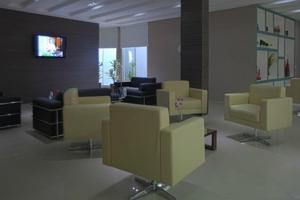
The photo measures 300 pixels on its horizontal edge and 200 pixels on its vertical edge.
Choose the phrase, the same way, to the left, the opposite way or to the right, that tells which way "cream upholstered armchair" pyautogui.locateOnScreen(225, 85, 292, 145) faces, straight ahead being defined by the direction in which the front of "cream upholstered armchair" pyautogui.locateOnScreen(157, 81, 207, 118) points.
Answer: to the right

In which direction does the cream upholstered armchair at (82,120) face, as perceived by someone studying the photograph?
facing to the right of the viewer

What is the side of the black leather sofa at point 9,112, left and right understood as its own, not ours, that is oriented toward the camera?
right

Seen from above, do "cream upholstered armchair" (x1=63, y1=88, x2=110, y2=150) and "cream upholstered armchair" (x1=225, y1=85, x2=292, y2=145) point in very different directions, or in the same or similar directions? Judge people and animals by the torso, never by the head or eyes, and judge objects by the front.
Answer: very different directions

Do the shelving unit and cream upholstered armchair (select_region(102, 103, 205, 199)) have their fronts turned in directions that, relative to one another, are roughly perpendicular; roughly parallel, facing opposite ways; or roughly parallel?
roughly perpendicular

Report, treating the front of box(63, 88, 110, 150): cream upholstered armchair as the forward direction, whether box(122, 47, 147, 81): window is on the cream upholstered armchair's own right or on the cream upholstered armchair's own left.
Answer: on the cream upholstered armchair's own left

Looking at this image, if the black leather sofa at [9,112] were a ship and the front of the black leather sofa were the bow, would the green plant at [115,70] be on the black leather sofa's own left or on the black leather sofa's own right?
on the black leather sofa's own left

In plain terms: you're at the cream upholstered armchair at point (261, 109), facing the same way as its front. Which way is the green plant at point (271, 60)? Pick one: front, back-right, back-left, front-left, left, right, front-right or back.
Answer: back-right

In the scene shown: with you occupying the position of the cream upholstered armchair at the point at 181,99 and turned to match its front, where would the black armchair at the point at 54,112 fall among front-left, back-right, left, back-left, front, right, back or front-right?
right

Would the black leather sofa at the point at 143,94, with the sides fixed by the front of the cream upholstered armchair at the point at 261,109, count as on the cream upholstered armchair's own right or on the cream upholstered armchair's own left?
on the cream upholstered armchair's own right

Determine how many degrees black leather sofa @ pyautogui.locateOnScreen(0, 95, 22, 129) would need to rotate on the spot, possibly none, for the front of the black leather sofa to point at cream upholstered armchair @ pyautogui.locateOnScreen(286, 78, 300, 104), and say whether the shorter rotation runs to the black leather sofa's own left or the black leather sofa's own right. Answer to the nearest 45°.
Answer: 0° — it already faces it
